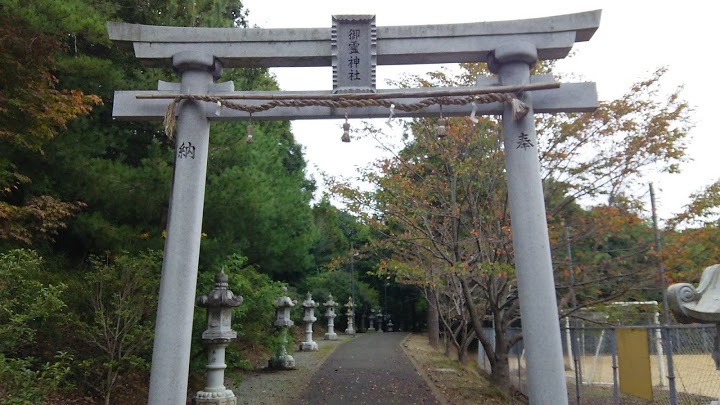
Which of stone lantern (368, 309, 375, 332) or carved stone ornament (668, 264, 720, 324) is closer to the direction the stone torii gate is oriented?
the carved stone ornament

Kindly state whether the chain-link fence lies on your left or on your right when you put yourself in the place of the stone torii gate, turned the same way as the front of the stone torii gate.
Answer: on your left

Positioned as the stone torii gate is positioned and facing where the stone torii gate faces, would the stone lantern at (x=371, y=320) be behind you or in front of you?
behind

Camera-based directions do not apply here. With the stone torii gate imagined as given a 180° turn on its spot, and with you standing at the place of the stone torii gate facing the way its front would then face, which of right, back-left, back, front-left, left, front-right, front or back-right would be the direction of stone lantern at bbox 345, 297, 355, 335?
front

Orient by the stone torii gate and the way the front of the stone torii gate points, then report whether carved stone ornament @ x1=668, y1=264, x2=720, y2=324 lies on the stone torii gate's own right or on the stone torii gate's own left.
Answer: on the stone torii gate's own left

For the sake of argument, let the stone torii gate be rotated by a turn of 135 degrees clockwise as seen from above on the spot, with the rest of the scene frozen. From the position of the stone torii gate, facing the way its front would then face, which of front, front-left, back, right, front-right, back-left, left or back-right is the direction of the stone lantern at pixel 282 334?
front-right

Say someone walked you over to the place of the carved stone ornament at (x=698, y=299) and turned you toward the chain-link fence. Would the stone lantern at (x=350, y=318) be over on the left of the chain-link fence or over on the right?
left

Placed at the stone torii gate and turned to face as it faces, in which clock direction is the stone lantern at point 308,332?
The stone lantern is roughly at 6 o'clock from the stone torii gate.

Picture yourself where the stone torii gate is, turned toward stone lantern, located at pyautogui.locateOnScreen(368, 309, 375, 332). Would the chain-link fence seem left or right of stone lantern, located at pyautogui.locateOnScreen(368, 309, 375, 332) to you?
right

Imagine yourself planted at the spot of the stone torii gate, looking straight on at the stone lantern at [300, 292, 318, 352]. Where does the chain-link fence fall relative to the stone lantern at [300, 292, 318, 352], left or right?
right

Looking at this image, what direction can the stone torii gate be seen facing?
toward the camera
